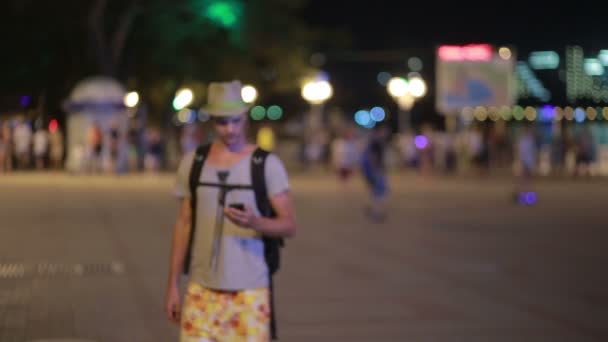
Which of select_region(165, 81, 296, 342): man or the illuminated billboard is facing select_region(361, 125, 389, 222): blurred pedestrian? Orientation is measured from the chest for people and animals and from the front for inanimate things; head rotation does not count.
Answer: the illuminated billboard

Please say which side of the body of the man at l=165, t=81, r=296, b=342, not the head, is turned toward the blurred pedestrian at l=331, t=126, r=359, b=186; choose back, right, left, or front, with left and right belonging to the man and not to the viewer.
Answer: back

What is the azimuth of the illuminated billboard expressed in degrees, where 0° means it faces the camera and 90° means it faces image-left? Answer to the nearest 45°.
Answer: approximately 0°

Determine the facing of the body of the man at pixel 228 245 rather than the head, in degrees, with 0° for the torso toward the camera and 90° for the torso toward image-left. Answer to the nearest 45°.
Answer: approximately 0°

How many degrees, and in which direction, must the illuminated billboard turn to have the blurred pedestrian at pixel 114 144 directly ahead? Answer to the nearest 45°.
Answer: approximately 45° to its right

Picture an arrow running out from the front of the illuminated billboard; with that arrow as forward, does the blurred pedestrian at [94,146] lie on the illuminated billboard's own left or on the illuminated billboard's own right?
on the illuminated billboard's own right

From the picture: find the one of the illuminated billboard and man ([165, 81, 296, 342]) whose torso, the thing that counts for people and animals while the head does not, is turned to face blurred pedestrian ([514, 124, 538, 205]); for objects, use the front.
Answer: the illuminated billboard

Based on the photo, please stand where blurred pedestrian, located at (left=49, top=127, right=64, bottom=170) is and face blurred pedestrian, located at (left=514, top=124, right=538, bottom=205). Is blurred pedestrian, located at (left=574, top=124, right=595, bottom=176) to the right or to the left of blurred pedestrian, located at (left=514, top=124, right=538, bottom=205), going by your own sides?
left

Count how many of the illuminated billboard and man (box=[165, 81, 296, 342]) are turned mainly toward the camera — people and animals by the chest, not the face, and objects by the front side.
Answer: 2
